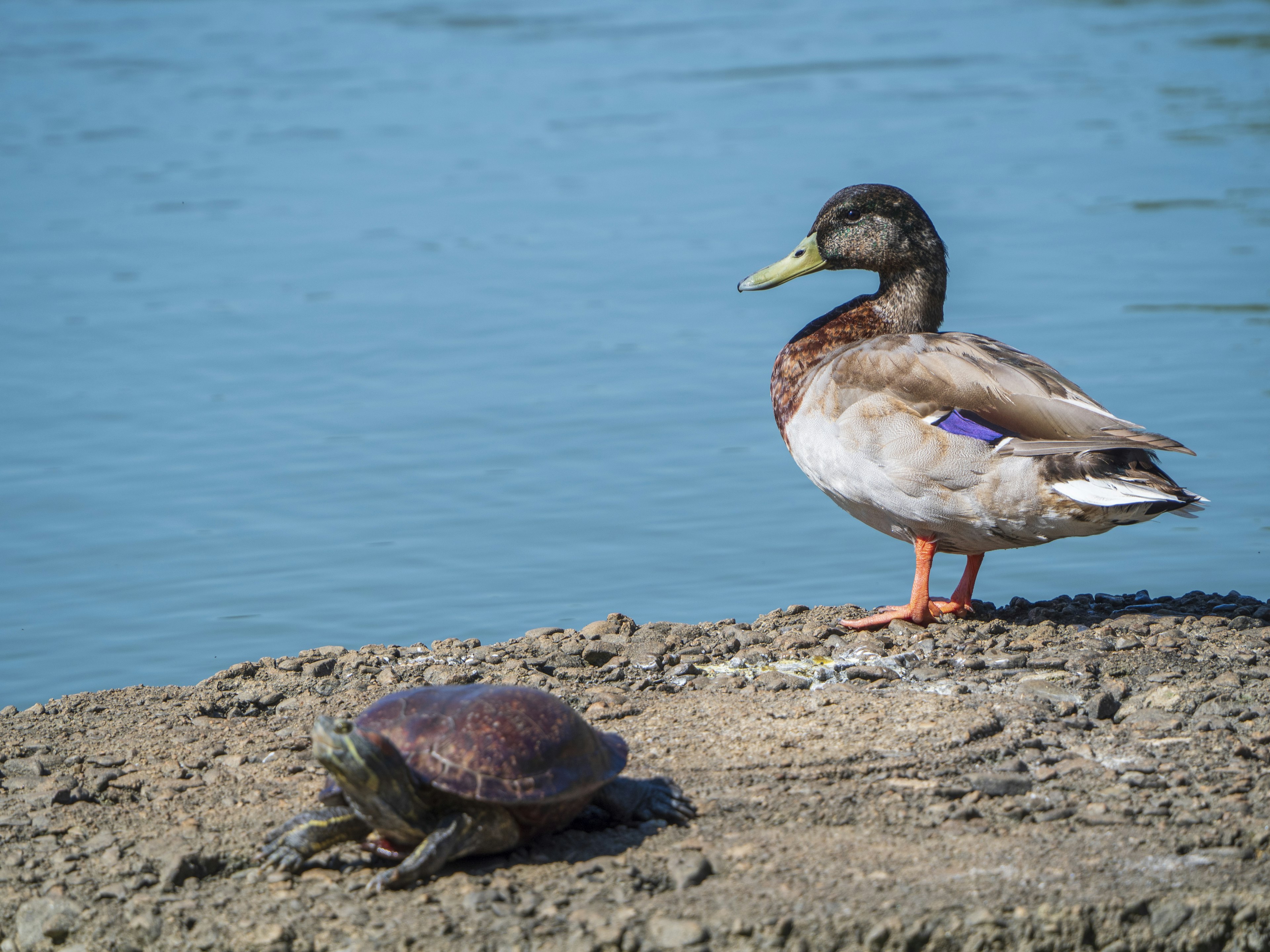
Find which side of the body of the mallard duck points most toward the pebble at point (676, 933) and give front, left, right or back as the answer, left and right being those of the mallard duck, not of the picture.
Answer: left

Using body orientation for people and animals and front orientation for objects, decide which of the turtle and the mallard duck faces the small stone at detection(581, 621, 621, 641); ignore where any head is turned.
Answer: the mallard duck

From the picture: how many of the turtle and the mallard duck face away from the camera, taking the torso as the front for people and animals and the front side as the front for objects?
0

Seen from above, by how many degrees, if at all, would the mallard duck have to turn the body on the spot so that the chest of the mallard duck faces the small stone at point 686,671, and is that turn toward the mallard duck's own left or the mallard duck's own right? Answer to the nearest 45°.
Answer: approximately 45° to the mallard duck's own left

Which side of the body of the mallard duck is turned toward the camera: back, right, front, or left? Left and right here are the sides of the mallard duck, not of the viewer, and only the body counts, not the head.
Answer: left

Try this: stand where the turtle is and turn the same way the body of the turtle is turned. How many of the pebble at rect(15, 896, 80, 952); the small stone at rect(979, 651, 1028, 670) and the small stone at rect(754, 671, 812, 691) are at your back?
2

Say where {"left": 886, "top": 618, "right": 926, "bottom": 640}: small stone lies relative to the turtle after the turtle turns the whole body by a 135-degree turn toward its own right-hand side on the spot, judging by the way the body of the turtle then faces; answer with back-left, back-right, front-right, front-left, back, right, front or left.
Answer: front-right

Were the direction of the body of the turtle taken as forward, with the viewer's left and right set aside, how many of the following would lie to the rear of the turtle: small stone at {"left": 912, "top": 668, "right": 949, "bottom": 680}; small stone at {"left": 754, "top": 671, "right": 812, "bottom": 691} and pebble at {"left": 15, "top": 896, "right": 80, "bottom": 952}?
2

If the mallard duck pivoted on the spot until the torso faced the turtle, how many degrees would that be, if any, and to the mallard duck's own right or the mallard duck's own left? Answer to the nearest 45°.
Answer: approximately 45° to the mallard duck's own left

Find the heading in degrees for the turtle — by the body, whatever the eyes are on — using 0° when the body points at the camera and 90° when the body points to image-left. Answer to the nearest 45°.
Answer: approximately 45°

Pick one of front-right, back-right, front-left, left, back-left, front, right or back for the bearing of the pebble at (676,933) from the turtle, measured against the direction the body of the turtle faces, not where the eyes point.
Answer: left
